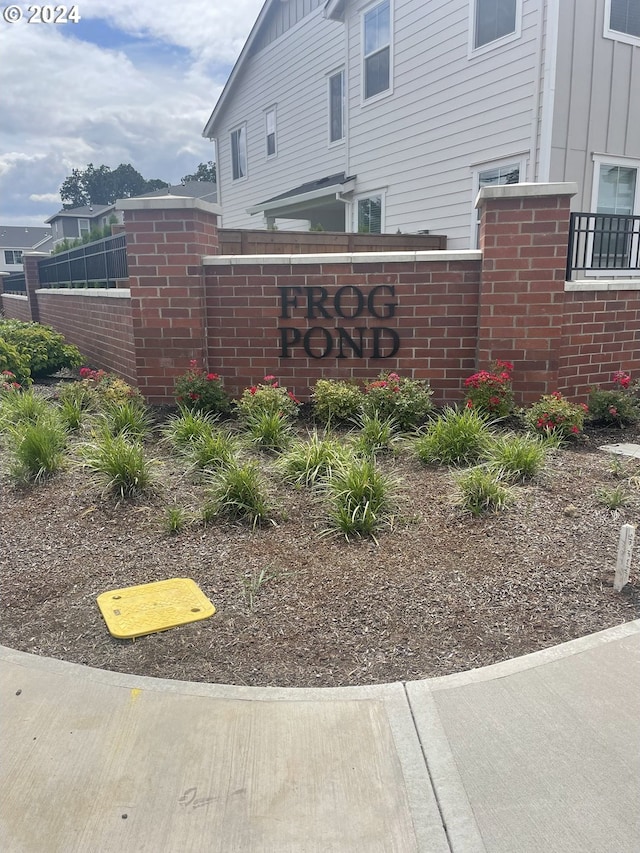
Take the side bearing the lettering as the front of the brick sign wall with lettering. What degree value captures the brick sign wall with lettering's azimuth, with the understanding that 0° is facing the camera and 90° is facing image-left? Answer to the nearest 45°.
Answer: approximately 0°

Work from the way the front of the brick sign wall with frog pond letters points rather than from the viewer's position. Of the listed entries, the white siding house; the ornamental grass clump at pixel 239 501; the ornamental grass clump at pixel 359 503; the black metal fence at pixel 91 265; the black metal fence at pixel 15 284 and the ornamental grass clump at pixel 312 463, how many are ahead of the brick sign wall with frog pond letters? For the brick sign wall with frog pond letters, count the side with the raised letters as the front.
3

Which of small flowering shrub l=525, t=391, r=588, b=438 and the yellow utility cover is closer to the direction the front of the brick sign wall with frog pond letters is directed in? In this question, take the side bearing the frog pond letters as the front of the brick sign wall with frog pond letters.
the yellow utility cover

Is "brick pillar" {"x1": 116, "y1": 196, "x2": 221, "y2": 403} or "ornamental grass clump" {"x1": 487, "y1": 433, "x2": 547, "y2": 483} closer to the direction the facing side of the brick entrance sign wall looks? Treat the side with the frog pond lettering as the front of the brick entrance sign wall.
the ornamental grass clump

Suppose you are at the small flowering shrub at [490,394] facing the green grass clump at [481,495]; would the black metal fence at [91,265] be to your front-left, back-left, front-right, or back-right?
back-right
